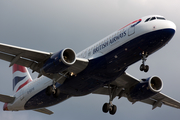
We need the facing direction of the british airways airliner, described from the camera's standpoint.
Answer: facing the viewer and to the right of the viewer
